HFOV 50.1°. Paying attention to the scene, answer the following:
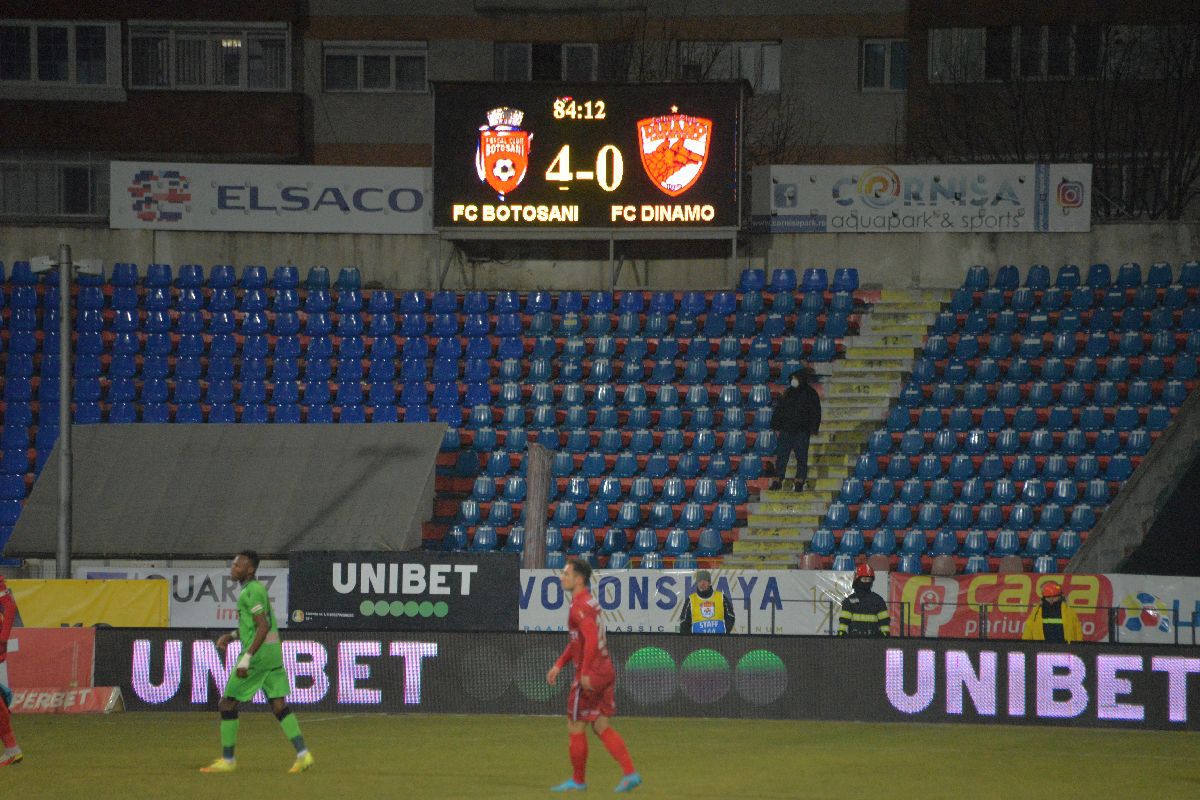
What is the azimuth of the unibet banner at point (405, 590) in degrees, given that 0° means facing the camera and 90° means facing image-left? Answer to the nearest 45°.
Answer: approximately 0°

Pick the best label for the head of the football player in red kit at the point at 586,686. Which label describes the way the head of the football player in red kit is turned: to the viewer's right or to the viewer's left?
to the viewer's left

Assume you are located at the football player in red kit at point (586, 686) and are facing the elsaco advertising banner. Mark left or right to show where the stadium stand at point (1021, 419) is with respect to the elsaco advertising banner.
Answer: right

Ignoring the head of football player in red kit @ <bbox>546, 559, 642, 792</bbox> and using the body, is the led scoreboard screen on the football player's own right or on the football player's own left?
on the football player's own right

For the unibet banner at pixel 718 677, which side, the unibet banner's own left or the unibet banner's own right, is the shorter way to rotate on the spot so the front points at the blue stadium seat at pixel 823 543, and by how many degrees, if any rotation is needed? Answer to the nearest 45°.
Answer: approximately 180°

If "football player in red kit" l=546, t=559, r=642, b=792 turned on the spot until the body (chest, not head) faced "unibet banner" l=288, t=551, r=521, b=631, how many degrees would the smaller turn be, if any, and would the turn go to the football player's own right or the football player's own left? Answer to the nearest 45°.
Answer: approximately 90° to the football player's own right

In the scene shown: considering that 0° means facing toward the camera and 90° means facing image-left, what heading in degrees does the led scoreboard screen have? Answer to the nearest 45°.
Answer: approximately 0°

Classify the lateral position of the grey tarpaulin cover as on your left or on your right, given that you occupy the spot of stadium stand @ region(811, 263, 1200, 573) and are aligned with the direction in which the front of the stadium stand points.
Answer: on your right

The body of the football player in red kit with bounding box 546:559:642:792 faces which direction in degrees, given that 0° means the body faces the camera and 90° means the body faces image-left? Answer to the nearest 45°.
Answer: approximately 90°
